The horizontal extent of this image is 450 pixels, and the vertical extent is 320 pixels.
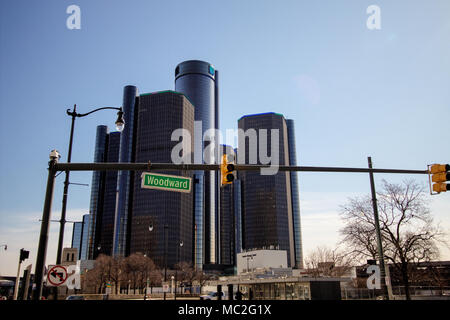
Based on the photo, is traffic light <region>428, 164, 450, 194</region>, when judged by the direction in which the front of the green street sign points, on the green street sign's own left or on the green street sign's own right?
on the green street sign's own left

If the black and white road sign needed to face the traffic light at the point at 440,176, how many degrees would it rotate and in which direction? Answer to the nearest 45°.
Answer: approximately 45° to its left

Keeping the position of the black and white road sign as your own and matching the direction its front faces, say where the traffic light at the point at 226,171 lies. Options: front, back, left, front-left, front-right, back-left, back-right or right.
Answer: front-left

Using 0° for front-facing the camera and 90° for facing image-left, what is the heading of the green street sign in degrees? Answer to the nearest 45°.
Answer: approximately 0°

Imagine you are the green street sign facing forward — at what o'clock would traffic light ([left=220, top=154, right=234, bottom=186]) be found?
The traffic light is roughly at 10 o'clock from the green street sign.

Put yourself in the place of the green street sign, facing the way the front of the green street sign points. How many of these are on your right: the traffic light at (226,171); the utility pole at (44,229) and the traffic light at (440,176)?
1

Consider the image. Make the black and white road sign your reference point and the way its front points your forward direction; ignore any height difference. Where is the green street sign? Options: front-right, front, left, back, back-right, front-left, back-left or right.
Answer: front-left

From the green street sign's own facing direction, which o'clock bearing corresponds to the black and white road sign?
The black and white road sign is roughly at 4 o'clock from the green street sign.

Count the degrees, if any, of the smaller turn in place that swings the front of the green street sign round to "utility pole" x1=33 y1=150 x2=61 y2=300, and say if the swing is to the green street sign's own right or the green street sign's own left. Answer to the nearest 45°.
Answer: approximately 90° to the green street sign's own right

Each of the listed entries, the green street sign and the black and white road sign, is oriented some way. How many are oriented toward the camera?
2
